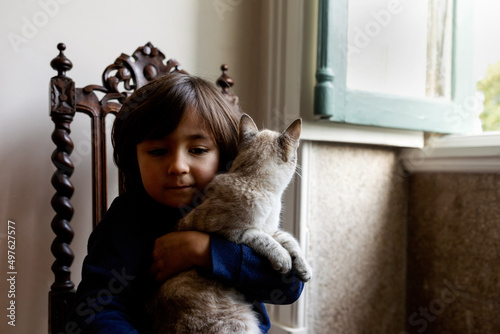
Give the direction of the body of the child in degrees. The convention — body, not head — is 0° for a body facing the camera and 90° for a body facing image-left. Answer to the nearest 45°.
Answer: approximately 315°
